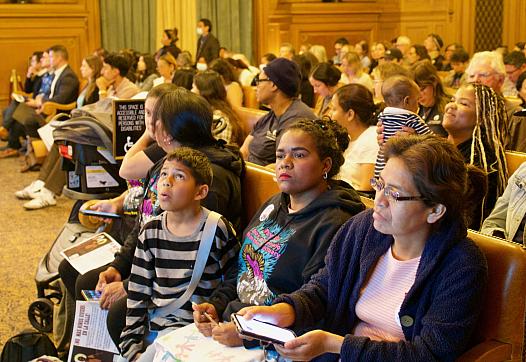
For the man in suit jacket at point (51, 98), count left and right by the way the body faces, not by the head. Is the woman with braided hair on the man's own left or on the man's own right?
on the man's own left

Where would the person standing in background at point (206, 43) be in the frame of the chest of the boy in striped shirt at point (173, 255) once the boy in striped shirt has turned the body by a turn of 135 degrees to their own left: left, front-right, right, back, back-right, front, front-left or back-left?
left

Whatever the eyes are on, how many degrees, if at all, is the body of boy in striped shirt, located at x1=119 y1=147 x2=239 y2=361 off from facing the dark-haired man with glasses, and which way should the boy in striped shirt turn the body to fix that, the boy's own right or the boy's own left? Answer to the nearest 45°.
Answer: approximately 180°

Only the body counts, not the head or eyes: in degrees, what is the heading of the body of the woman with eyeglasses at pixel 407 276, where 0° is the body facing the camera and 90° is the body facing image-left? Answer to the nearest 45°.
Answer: approximately 45°

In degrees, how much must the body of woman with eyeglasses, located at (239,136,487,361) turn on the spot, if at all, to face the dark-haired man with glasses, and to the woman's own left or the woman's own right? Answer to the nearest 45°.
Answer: approximately 135° to the woman's own right

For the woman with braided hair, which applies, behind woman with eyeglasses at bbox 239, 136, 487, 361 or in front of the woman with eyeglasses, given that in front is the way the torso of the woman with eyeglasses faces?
behind

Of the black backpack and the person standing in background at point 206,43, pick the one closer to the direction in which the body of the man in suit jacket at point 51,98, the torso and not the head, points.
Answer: the black backpack
